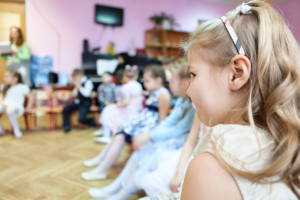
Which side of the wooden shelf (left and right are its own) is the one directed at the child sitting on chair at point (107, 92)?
front

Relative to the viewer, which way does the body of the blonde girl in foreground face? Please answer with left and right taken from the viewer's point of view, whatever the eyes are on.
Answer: facing away from the viewer and to the left of the viewer

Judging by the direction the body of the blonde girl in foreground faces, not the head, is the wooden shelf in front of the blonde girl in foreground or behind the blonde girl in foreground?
in front

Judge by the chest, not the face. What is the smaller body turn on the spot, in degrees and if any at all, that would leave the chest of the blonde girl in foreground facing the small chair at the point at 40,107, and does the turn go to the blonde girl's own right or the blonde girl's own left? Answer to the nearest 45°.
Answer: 0° — they already face it

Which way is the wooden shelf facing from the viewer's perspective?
toward the camera

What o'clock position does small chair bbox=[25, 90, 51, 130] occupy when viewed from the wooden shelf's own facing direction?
The small chair is roughly at 1 o'clock from the wooden shelf.

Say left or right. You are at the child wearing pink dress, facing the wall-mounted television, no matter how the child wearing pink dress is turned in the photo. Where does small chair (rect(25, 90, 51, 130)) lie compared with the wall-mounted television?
left

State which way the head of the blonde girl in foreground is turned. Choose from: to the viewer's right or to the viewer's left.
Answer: to the viewer's left

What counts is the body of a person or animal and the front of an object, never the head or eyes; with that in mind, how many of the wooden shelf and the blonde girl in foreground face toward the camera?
1
